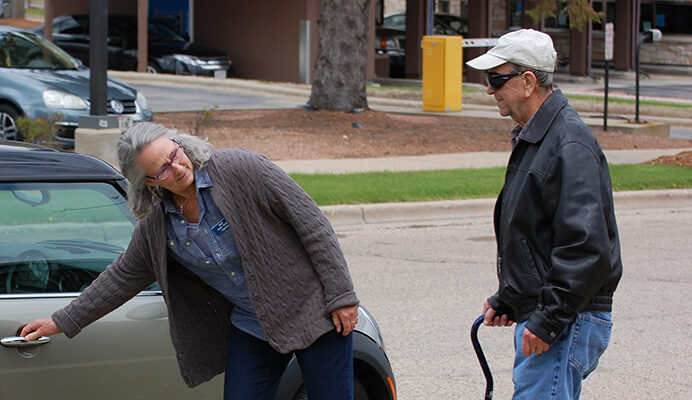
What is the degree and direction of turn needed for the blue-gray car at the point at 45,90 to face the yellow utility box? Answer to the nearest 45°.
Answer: approximately 90° to its left

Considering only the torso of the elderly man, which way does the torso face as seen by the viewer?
to the viewer's left

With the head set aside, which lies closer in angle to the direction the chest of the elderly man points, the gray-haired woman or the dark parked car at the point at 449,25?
the gray-haired woman

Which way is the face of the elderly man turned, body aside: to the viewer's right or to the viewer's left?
to the viewer's left

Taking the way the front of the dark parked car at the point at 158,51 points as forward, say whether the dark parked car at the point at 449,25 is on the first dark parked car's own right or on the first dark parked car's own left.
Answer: on the first dark parked car's own left

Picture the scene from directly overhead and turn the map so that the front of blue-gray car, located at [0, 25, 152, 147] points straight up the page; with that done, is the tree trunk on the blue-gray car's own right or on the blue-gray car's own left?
on the blue-gray car's own left

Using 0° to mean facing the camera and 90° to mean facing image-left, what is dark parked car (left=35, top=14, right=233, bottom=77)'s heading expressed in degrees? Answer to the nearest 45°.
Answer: approximately 315°
